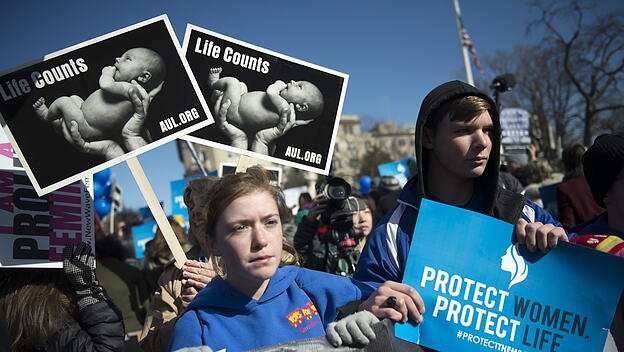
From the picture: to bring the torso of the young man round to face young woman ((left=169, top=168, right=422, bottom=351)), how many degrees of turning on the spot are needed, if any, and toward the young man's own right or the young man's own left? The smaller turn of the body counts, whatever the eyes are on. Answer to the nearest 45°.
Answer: approximately 90° to the young man's own right

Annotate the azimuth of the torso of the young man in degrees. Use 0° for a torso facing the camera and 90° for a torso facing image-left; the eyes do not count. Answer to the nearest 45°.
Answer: approximately 315°

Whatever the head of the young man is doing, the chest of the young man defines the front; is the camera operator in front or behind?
behind

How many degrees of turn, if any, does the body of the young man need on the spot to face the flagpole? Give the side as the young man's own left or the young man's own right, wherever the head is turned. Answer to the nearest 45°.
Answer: approximately 135° to the young man's own left

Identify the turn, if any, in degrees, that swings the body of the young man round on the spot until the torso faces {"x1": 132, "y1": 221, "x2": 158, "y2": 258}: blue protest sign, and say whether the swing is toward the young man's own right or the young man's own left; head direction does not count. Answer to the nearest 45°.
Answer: approximately 180°

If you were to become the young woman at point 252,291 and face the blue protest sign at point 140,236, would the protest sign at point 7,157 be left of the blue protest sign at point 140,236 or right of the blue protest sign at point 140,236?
left

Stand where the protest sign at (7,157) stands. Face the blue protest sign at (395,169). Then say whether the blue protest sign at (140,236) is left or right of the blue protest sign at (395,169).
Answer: left
